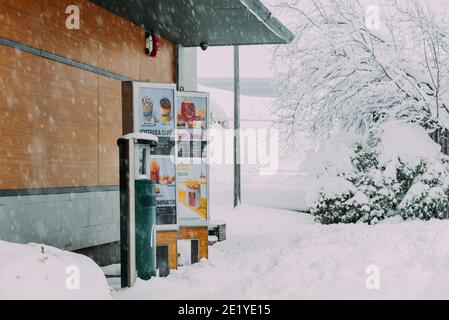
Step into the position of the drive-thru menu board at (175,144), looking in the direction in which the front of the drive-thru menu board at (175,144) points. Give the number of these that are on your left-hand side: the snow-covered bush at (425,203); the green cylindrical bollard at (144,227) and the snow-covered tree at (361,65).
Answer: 2

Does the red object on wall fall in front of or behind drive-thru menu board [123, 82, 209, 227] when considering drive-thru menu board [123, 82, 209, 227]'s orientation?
behind

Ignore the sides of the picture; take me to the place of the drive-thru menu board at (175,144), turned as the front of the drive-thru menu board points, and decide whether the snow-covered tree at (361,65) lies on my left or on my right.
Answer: on my left

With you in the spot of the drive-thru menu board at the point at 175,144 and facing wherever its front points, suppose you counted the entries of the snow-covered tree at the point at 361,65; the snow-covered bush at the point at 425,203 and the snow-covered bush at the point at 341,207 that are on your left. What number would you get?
3

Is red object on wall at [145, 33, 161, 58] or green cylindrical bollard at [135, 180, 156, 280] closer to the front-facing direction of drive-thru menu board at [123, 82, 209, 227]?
the green cylindrical bollard

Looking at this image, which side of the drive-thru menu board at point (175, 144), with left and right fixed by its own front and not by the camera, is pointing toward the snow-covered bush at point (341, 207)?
left

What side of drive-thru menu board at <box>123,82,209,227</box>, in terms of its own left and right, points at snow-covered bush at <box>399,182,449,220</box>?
left

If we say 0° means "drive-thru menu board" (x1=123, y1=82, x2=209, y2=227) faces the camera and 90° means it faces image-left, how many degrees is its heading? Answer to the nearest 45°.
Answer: approximately 315°

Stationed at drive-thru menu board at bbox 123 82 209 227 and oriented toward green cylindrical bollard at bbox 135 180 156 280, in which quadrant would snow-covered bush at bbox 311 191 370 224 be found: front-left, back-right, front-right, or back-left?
back-left

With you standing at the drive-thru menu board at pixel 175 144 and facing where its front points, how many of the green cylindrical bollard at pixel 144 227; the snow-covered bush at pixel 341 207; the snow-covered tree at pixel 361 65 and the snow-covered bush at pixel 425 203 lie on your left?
3
